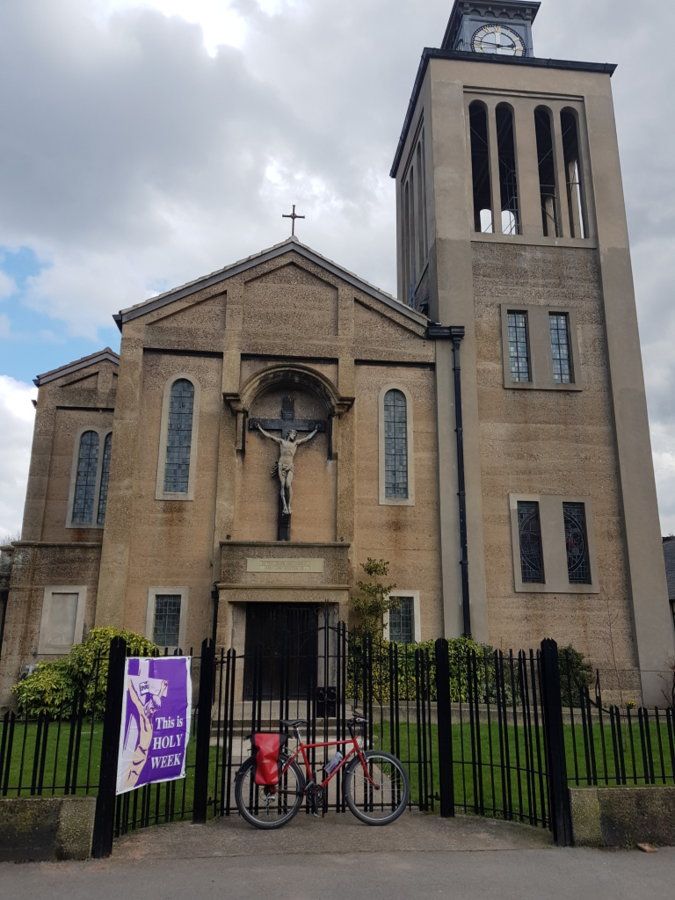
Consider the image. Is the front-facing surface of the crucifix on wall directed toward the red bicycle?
yes

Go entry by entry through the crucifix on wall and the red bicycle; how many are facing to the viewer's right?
1

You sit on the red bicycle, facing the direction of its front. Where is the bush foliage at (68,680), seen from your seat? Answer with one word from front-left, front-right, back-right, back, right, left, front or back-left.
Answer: back-left

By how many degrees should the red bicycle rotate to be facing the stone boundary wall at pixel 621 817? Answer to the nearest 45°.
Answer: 0° — it already faces it

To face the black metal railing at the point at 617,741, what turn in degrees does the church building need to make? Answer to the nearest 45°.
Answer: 0° — it already faces it

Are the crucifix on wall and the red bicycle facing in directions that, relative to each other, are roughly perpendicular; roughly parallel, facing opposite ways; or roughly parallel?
roughly perpendicular

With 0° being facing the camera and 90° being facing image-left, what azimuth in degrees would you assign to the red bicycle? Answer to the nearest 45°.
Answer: approximately 270°

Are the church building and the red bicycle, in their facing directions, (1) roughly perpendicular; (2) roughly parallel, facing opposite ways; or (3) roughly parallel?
roughly perpendicular

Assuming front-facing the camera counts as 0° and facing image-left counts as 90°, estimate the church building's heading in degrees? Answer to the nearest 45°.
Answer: approximately 0°

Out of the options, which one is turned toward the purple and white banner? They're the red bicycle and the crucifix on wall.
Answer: the crucifix on wall

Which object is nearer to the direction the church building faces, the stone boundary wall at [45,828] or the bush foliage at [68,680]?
the stone boundary wall
